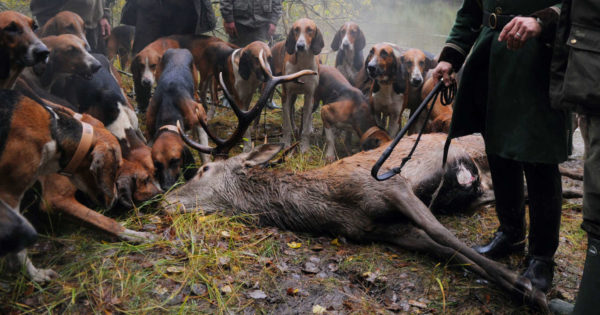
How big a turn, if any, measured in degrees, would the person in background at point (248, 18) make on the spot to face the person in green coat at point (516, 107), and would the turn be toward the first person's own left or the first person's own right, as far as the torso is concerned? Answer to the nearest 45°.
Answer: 0° — they already face them

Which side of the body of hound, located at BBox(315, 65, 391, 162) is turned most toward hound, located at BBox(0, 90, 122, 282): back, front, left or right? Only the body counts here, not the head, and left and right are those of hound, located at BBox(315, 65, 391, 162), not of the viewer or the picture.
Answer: right

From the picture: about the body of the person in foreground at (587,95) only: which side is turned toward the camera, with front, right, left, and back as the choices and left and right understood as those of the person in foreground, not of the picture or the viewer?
left

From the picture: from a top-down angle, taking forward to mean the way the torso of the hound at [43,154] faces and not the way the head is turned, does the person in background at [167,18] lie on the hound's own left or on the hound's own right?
on the hound's own left

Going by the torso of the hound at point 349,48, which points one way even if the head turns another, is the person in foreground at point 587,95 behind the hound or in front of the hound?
in front

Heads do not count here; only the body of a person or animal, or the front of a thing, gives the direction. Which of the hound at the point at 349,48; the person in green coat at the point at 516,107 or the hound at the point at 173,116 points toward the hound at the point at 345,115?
the hound at the point at 349,48

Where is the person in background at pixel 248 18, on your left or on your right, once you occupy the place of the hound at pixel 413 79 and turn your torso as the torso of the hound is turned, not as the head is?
on your right

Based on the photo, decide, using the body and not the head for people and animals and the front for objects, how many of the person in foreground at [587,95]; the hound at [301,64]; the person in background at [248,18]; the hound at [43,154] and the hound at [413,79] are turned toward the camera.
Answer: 3
